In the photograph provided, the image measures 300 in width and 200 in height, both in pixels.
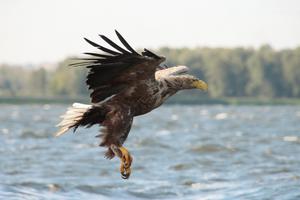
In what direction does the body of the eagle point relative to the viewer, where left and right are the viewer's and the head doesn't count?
facing to the right of the viewer
